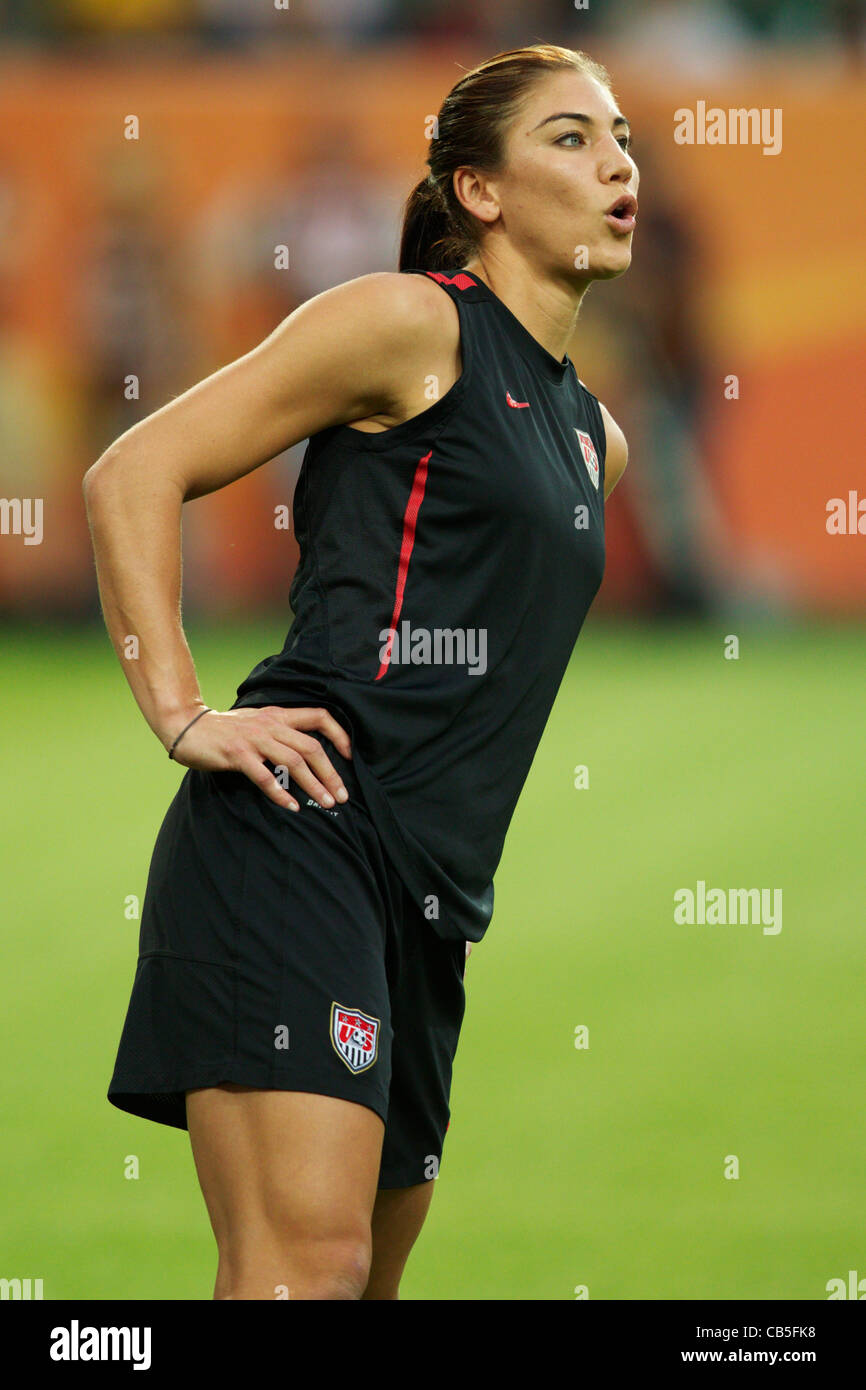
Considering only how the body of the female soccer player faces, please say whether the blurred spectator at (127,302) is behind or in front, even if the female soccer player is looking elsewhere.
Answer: behind

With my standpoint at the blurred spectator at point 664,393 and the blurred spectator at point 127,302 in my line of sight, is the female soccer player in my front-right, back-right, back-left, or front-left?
front-left

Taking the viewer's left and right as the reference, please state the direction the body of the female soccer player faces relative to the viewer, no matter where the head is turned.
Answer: facing the viewer and to the right of the viewer

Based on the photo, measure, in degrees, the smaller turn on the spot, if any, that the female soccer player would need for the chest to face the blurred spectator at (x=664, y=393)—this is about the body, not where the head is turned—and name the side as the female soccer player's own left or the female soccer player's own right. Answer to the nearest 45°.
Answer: approximately 135° to the female soccer player's own left
